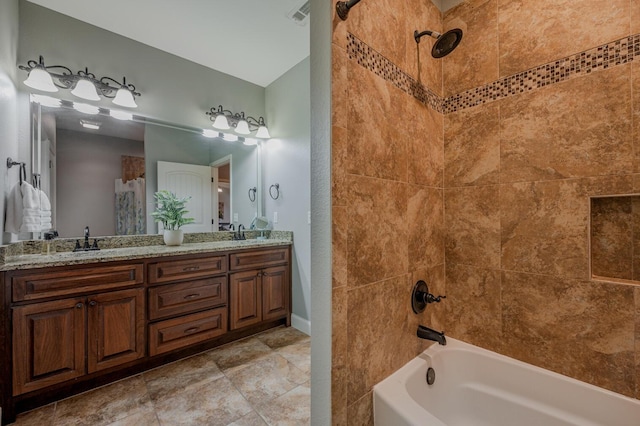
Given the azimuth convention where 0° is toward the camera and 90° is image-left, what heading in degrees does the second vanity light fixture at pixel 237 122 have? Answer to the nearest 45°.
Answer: approximately 315°

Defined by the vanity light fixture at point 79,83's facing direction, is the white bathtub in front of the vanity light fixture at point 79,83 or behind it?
in front

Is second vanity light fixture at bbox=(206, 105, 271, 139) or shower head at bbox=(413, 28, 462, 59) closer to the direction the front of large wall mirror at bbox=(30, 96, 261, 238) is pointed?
the shower head

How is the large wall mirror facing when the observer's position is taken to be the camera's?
facing the viewer and to the right of the viewer

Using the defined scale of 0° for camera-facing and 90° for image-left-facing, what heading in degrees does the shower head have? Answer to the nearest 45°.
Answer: approximately 315°

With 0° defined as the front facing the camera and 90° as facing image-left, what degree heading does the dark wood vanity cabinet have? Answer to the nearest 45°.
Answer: approximately 315°

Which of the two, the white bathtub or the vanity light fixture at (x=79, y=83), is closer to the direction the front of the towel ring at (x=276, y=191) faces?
the vanity light fixture

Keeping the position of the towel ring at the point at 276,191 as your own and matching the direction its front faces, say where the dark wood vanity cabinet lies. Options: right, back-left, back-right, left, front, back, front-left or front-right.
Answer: front

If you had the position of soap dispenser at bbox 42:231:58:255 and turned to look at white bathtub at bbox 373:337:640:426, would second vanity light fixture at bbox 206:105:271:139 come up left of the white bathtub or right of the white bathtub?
left
